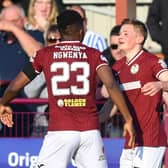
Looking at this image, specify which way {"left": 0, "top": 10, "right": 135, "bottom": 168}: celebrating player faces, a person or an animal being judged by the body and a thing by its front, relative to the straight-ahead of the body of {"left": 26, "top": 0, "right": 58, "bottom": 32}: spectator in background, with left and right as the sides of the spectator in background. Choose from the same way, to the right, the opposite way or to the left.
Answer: the opposite way

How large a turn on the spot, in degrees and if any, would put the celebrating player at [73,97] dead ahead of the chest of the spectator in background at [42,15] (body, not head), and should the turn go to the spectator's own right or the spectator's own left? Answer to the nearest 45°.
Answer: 0° — they already face them

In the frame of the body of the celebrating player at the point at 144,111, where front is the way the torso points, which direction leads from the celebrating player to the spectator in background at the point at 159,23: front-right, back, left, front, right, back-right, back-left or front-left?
back-right

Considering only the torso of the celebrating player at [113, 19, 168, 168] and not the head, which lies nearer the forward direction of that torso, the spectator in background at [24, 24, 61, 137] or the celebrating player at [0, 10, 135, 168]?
the celebrating player

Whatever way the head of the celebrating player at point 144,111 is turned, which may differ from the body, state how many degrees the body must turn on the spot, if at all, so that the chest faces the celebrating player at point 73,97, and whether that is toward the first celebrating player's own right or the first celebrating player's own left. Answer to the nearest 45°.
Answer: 0° — they already face them

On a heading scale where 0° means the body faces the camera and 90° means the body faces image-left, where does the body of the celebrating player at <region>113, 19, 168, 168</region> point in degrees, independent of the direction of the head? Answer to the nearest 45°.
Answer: approximately 45°

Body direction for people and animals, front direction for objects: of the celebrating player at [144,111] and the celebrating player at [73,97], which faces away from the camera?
the celebrating player at [73,97]

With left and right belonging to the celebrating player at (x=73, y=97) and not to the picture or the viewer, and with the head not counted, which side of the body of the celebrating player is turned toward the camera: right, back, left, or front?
back

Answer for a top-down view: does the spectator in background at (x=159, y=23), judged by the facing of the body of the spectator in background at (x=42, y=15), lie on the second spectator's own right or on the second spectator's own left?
on the second spectator's own left

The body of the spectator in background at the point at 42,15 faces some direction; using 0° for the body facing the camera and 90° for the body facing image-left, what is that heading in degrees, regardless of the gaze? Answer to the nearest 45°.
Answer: approximately 0°

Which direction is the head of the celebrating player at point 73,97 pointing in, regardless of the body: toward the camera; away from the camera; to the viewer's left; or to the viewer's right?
away from the camera
